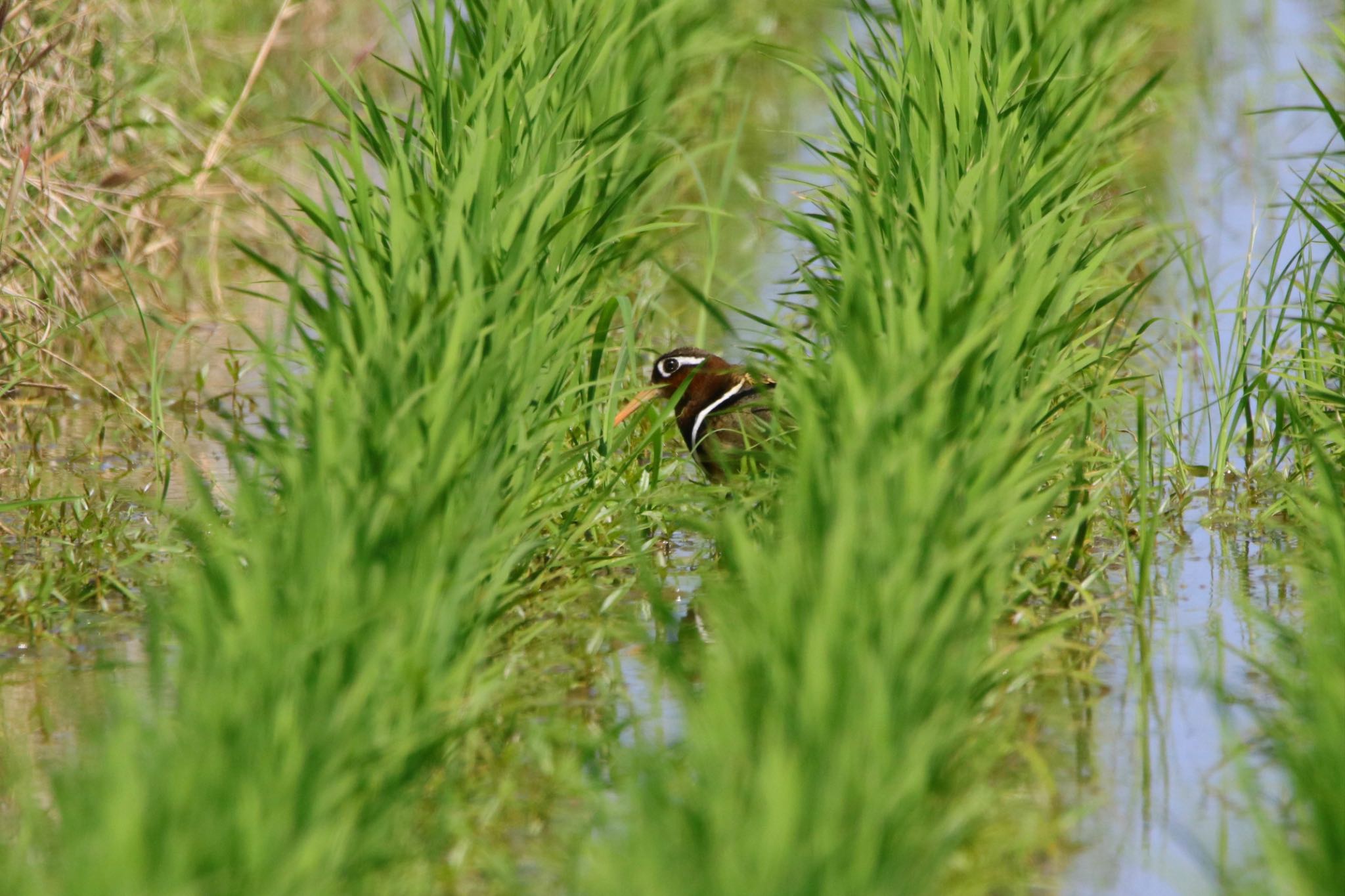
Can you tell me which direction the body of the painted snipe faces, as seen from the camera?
to the viewer's left

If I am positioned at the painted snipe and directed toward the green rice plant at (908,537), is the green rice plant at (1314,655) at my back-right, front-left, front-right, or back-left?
front-left

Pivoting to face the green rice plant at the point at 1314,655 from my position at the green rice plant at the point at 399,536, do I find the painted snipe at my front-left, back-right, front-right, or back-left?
front-left

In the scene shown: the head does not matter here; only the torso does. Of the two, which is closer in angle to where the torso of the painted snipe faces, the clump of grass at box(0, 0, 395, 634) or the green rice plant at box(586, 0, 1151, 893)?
the clump of grass

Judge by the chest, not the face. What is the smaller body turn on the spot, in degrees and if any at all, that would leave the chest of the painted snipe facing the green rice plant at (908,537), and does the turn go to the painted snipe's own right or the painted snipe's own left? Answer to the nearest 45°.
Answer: approximately 90° to the painted snipe's own left

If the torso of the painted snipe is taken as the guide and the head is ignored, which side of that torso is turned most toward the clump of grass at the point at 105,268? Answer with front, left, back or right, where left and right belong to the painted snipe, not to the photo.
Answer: front
